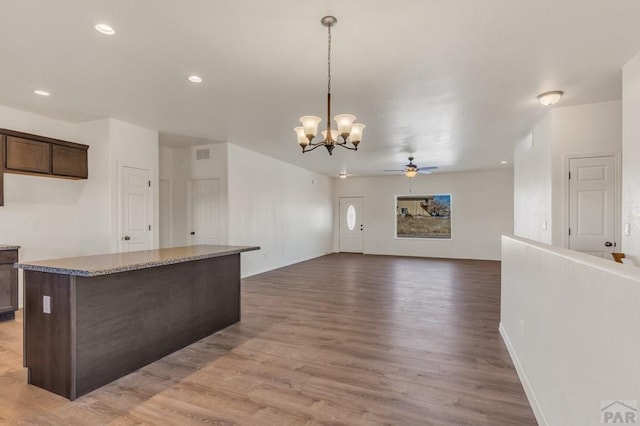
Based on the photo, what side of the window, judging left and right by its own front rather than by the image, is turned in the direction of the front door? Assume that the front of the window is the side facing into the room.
right

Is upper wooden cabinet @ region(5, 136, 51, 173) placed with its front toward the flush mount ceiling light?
yes

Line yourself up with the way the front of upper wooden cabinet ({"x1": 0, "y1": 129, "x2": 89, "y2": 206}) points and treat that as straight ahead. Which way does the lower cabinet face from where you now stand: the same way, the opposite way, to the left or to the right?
the same way

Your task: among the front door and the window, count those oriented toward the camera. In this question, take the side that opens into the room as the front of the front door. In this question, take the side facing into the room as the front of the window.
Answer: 2

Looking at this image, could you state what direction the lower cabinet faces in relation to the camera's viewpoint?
facing the viewer and to the right of the viewer

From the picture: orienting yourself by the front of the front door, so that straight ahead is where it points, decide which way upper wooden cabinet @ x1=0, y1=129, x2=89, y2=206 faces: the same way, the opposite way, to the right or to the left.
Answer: to the left

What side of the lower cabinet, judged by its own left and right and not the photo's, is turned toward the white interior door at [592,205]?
front

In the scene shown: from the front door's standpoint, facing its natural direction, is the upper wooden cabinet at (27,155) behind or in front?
in front

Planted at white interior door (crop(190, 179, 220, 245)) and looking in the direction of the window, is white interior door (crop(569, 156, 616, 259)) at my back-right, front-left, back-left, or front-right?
front-right

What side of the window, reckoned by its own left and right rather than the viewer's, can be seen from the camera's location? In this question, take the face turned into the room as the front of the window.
front

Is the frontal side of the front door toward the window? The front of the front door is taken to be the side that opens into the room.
no

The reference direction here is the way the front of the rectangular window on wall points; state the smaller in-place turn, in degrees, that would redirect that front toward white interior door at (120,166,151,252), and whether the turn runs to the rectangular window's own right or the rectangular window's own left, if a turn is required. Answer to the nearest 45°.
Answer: approximately 45° to the rectangular window's own right

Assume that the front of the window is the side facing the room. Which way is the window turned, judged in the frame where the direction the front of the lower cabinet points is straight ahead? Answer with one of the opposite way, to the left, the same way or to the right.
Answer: to the right

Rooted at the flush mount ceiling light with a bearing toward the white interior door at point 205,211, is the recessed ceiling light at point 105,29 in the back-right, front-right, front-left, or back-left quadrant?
front-left

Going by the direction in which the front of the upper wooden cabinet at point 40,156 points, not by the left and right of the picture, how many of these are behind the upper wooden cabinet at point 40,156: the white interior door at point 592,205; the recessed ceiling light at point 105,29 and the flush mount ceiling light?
0

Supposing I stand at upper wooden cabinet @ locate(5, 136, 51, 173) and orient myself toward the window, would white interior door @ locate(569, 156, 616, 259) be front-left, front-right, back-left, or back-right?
front-right

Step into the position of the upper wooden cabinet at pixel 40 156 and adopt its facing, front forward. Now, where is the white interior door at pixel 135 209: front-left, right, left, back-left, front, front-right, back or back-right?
front-left

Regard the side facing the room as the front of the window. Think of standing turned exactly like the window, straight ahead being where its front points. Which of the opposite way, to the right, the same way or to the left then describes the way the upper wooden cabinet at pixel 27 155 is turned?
to the left

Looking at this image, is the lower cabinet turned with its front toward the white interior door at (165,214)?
no

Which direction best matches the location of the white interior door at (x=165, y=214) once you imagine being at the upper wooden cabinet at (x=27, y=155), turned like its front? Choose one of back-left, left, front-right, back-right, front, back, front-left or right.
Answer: left
